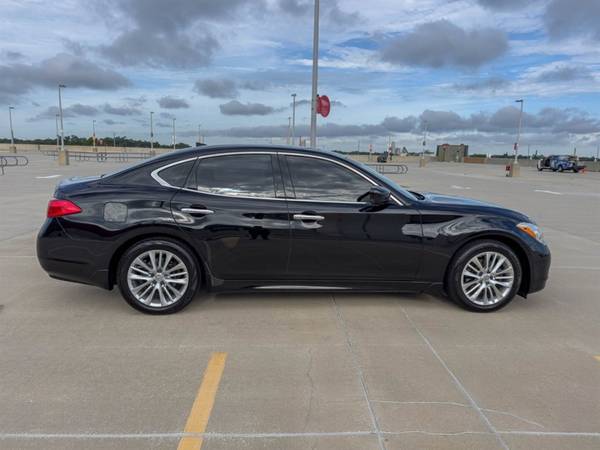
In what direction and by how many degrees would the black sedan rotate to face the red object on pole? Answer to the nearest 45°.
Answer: approximately 90° to its left

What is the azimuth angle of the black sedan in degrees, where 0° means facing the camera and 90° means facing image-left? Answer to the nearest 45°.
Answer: approximately 270°

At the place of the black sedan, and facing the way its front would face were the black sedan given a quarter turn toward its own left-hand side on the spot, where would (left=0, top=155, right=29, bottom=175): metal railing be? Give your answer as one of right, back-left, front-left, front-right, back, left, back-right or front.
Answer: front-left
